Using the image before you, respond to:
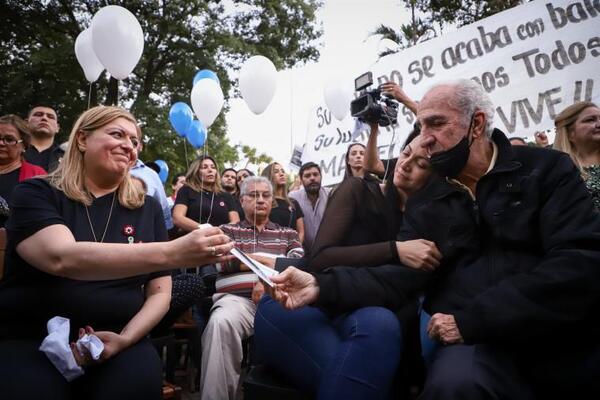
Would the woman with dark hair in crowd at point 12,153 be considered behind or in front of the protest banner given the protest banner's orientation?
in front

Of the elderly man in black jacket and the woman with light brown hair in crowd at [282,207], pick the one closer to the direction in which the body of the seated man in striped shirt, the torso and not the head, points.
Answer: the elderly man in black jacket

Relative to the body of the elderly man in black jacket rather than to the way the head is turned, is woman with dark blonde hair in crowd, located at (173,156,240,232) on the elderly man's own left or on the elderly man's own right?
on the elderly man's own right

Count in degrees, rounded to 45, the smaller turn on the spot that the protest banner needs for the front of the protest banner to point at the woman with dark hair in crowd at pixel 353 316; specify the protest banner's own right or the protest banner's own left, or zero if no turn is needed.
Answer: approximately 45° to the protest banner's own left

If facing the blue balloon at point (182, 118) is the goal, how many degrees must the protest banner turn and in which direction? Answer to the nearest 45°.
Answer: approximately 45° to its right

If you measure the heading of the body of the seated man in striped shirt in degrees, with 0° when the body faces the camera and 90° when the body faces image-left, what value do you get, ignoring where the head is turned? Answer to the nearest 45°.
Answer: approximately 0°

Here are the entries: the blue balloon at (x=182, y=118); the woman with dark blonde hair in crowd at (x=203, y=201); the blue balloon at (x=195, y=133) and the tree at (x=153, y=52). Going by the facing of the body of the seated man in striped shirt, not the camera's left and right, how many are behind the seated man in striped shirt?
4

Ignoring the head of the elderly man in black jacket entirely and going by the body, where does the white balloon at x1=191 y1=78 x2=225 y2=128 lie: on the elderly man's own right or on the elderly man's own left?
on the elderly man's own right

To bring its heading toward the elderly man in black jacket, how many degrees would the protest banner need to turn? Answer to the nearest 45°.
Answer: approximately 45° to its left
